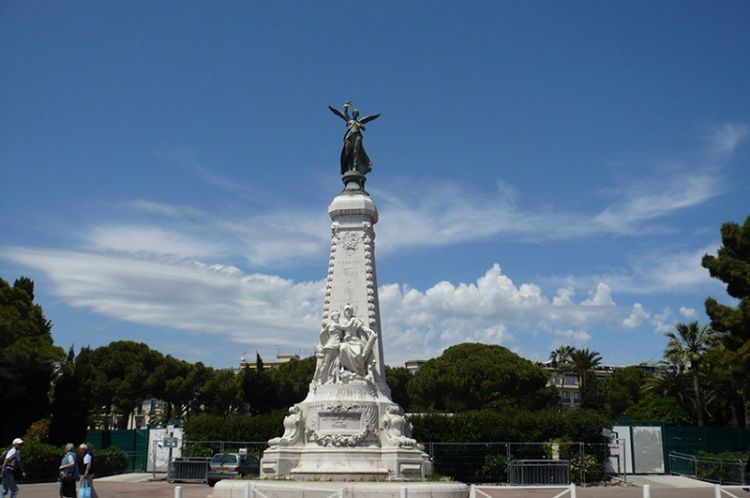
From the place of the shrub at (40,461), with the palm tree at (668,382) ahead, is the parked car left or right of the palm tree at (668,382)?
right

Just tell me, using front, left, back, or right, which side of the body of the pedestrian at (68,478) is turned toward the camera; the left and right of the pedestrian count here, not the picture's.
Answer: left

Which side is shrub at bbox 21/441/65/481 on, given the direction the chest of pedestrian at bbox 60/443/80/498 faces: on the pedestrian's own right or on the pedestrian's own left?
on the pedestrian's own right

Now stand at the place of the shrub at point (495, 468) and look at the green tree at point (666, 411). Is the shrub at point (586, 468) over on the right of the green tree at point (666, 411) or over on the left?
right

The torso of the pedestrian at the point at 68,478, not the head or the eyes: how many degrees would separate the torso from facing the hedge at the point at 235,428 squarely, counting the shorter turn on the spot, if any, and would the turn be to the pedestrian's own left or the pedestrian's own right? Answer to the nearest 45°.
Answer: approximately 90° to the pedestrian's own right

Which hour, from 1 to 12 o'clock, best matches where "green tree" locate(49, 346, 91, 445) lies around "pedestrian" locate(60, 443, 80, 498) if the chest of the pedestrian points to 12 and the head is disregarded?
The green tree is roughly at 3 o'clock from the pedestrian.

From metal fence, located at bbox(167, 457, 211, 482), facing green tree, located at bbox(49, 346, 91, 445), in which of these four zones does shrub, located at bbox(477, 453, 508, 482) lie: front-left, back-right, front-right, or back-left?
back-right

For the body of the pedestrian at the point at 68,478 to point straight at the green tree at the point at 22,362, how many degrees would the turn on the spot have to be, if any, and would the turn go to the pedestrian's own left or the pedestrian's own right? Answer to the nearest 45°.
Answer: approximately 90° to the pedestrian's own right
